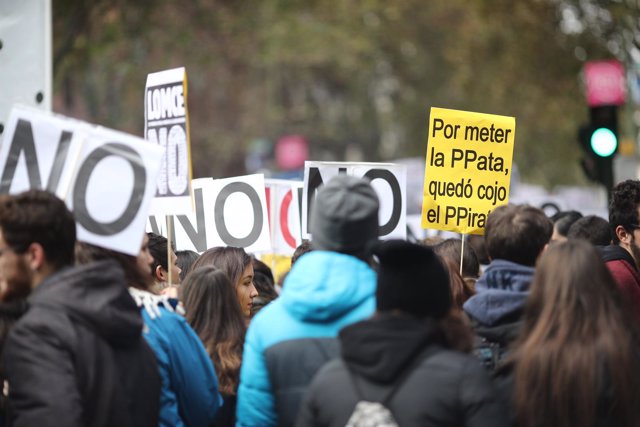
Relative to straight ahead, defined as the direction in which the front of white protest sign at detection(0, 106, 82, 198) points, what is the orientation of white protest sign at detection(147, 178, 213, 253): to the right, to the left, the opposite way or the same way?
the same way

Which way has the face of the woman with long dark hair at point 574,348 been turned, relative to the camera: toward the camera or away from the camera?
away from the camera

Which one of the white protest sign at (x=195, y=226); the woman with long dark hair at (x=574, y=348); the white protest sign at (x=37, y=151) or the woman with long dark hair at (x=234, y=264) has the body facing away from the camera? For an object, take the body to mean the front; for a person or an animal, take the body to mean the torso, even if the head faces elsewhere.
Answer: the woman with long dark hair at (x=574, y=348)

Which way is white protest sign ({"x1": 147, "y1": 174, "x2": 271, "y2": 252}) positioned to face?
toward the camera

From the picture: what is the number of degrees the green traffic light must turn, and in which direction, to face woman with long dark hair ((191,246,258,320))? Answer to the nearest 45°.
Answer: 0° — it already faces them

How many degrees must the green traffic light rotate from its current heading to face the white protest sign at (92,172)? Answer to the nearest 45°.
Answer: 0° — it already faces it

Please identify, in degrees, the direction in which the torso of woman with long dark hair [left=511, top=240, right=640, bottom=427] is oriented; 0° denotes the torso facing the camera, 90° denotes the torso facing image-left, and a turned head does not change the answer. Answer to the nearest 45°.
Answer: approximately 180°

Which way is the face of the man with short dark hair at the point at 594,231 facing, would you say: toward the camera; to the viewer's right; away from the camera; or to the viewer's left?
away from the camera

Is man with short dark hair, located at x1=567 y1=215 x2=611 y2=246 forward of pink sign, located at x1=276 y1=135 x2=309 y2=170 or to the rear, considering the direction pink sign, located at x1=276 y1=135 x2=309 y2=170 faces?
forward

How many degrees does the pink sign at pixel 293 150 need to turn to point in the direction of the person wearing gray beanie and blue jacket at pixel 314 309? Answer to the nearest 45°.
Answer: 0° — it already faces them

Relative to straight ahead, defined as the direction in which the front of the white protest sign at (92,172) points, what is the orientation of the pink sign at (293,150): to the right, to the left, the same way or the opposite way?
the same way

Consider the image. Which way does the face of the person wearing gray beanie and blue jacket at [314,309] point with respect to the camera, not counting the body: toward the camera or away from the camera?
away from the camera

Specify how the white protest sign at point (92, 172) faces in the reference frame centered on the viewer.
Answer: facing the viewer
